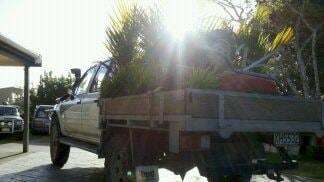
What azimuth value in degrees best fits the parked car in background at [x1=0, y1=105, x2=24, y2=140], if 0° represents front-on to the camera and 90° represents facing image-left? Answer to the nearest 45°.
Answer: approximately 0°

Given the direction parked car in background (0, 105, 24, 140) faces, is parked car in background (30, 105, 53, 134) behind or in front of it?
behind

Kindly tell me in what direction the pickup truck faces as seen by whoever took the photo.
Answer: facing away from the viewer and to the left of the viewer

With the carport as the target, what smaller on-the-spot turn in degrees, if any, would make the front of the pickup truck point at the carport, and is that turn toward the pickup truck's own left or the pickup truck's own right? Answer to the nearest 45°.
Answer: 0° — it already faces it

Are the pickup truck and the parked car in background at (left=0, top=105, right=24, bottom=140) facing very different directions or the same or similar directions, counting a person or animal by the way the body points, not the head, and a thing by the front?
very different directions

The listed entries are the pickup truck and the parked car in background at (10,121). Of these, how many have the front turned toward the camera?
1

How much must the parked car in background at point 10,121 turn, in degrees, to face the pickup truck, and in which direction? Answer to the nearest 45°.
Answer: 0° — it already faces it
